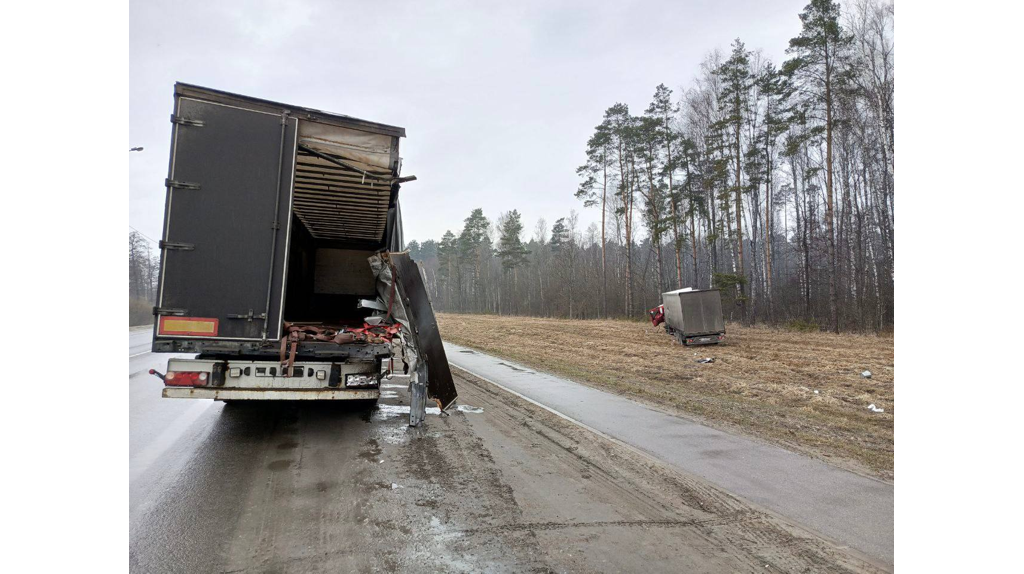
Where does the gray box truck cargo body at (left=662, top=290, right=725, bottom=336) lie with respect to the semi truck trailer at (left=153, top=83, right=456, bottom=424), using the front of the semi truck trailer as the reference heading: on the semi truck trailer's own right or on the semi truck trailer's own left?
on the semi truck trailer's own right

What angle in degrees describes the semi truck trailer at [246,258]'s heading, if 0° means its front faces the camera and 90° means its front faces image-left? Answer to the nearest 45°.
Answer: approximately 180°
